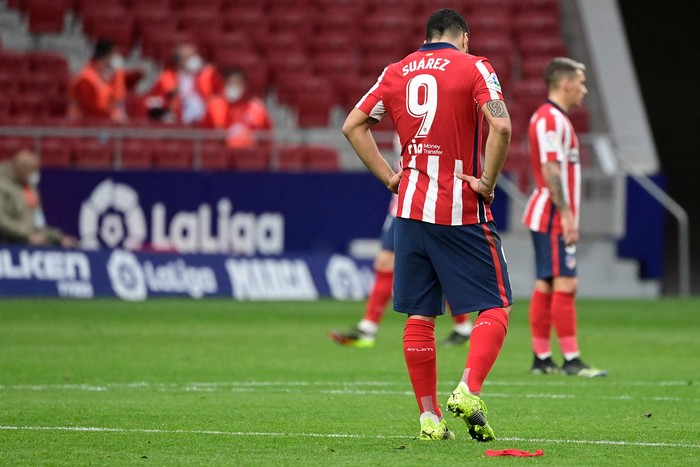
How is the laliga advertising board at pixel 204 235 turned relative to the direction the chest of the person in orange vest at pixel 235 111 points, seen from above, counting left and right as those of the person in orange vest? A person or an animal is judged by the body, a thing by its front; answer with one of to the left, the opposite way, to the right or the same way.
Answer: the same way

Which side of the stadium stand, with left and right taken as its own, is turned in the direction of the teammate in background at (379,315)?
front

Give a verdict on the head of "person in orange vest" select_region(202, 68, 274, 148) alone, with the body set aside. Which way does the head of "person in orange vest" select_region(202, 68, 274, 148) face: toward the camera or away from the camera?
toward the camera

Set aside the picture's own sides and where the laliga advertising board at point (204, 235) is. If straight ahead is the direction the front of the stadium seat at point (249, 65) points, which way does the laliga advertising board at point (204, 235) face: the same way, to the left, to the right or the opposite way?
the same way

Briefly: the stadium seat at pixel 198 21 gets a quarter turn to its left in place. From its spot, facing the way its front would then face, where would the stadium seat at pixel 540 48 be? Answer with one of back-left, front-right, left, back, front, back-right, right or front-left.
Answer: front

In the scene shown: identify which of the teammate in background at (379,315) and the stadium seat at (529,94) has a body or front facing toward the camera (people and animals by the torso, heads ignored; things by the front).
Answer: the stadium seat

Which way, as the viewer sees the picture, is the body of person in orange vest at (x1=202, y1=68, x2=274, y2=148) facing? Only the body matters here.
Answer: toward the camera

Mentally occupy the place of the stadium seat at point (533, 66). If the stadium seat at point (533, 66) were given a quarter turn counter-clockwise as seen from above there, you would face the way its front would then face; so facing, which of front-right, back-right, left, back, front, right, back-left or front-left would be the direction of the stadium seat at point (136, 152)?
back-right

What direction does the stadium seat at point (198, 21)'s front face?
toward the camera

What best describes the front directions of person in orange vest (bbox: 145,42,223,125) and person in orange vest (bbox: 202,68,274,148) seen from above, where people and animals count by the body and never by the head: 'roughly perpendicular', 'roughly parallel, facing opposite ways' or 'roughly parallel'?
roughly parallel

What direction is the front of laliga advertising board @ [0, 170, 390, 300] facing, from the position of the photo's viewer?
facing the viewer

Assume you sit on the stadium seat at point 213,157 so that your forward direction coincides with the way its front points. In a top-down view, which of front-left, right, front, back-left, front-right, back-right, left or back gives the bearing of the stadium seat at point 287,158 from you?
left
